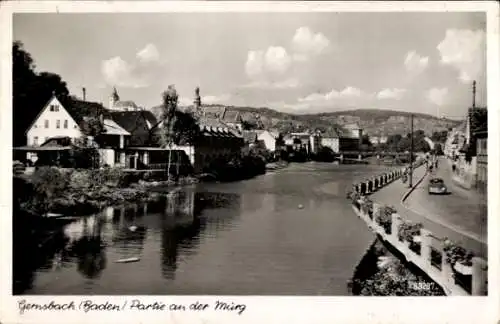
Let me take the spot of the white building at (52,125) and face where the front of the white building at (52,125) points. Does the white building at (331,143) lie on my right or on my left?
on my left

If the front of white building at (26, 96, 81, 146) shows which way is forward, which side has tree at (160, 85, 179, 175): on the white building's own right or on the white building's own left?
on the white building's own left

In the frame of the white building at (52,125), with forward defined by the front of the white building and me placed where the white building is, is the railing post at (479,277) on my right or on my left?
on my left
